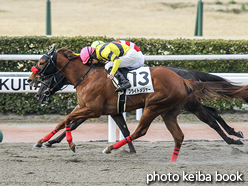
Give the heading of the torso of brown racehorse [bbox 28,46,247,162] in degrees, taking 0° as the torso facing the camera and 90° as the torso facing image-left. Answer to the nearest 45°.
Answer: approximately 90°

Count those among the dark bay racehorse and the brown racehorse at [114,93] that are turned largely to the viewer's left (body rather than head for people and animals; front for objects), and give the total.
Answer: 2

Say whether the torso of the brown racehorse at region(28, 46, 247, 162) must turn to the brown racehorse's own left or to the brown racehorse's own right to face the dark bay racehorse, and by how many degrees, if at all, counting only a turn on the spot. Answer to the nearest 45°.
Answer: approximately 135° to the brown racehorse's own right

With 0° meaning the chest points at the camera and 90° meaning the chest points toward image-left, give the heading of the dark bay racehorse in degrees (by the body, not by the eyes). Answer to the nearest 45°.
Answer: approximately 90°
